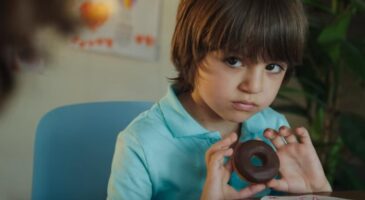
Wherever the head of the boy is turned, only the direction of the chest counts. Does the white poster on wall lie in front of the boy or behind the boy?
behind

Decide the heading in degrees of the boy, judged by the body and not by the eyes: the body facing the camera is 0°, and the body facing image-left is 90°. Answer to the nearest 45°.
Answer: approximately 315°

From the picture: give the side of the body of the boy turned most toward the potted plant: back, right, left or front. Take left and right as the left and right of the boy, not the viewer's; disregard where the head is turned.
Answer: left
